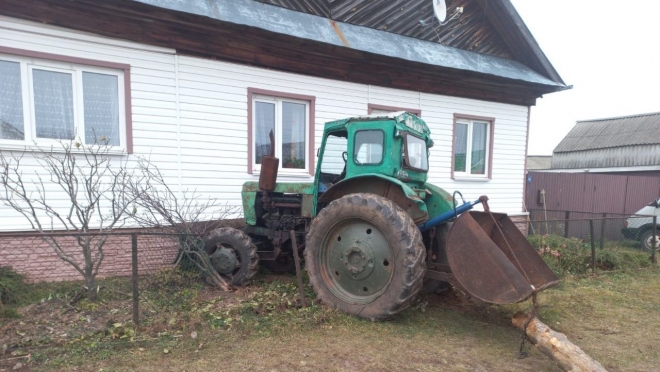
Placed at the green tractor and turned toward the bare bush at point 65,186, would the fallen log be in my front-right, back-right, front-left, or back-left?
back-left

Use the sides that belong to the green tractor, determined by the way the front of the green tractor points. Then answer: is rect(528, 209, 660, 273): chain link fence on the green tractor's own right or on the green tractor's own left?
on the green tractor's own right

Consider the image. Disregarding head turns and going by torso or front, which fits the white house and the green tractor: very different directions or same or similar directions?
very different directions

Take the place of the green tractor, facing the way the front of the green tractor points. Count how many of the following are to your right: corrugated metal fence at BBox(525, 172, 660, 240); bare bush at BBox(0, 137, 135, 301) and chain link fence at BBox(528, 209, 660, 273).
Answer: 2
